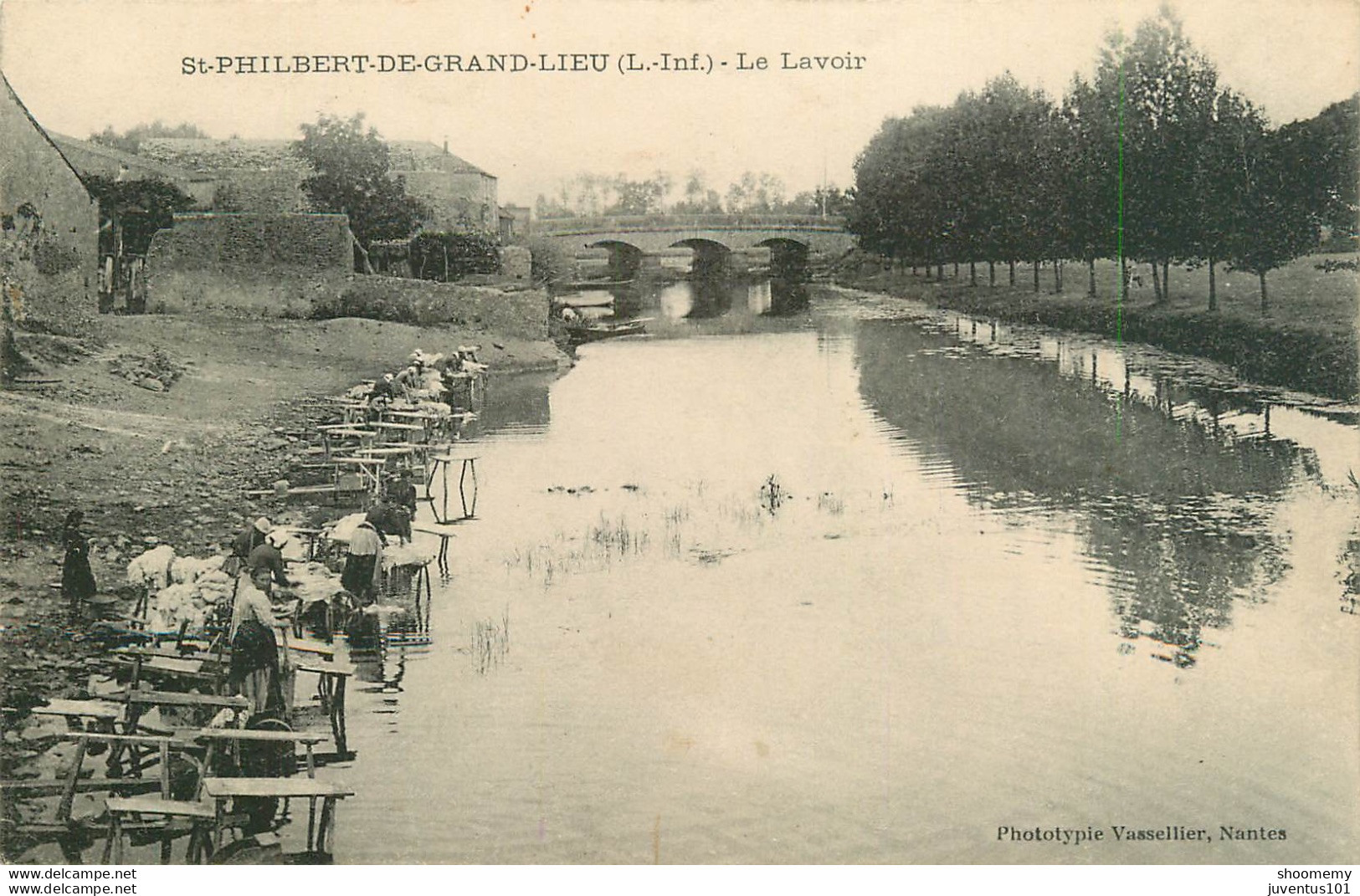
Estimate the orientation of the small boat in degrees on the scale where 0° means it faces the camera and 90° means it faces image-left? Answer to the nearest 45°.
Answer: approximately 270°
